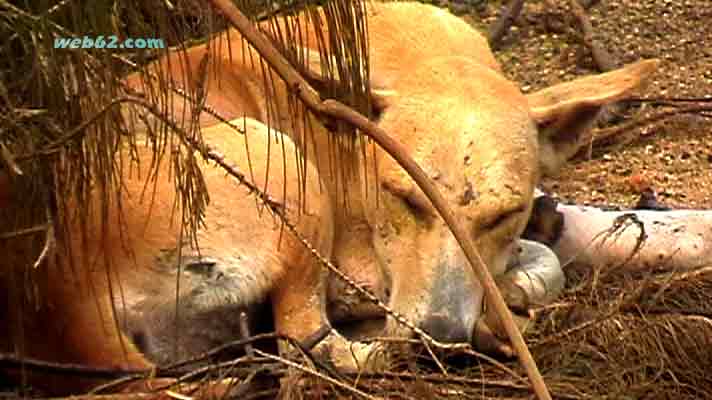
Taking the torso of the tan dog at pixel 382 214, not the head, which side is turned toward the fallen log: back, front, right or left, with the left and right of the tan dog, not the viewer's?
left

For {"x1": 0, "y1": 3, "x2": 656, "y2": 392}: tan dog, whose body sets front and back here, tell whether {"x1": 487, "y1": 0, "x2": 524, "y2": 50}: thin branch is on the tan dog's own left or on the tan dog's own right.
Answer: on the tan dog's own left

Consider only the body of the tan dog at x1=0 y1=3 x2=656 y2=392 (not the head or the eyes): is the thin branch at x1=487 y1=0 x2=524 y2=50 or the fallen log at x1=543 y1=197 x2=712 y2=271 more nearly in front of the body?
the fallen log

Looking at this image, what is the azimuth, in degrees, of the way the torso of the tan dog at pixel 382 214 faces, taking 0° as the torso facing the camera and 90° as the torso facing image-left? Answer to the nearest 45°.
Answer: approximately 315°
